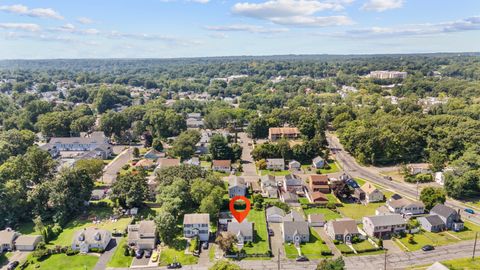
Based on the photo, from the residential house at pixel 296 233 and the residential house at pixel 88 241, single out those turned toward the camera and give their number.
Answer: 2

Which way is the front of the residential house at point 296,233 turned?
toward the camera

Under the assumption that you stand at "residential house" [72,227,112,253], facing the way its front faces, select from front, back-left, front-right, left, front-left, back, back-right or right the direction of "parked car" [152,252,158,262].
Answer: front-left

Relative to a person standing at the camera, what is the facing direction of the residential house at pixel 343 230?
facing the viewer

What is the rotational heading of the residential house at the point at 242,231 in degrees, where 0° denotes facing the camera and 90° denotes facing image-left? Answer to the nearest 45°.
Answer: approximately 0°

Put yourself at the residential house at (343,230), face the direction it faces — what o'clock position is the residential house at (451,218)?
the residential house at (451,218) is roughly at 8 o'clock from the residential house at (343,230).

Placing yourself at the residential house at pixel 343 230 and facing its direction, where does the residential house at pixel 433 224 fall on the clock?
the residential house at pixel 433 224 is roughly at 8 o'clock from the residential house at pixel 343 230.

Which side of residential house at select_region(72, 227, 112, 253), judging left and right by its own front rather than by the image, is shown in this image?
front

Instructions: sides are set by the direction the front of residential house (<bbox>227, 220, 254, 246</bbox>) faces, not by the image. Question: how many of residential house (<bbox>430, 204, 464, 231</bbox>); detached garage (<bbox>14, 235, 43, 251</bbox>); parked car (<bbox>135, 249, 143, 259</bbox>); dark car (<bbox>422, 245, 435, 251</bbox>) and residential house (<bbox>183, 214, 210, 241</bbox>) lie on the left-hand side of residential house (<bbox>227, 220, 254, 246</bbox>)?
2

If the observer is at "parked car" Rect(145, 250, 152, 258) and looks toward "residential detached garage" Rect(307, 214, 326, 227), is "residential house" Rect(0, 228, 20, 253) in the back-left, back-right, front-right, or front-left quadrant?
back-left

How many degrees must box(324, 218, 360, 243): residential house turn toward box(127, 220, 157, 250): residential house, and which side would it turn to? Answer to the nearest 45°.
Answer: approximately 90° to its right

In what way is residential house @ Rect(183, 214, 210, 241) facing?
toward the camera
